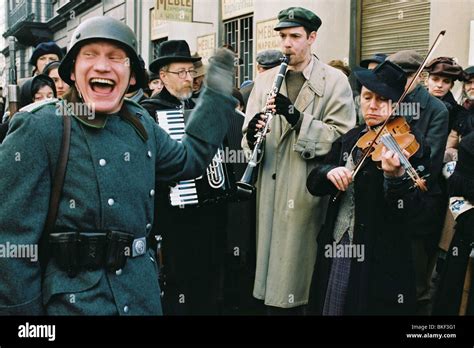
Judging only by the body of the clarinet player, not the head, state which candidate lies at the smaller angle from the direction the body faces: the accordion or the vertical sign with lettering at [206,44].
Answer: the accordion

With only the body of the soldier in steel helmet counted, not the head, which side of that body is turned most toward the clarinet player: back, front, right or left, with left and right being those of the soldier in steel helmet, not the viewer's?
left

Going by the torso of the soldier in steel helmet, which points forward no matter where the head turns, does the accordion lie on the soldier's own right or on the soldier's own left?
on the soldier's own left

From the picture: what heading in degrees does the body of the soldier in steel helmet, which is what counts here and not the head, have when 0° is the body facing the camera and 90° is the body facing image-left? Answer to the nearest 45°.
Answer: approximately 315°

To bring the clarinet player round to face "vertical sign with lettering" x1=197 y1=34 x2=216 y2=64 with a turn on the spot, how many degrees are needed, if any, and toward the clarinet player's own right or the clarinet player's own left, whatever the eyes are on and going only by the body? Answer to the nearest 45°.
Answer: approximately 135° to the clarinet player's own right

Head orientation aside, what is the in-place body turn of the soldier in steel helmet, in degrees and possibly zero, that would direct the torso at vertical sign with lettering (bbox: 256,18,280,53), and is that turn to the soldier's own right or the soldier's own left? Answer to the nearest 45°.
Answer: approximately 135° to the soldier's own left

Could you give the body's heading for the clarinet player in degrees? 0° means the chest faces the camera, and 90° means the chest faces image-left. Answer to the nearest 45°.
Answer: approximately 45°
